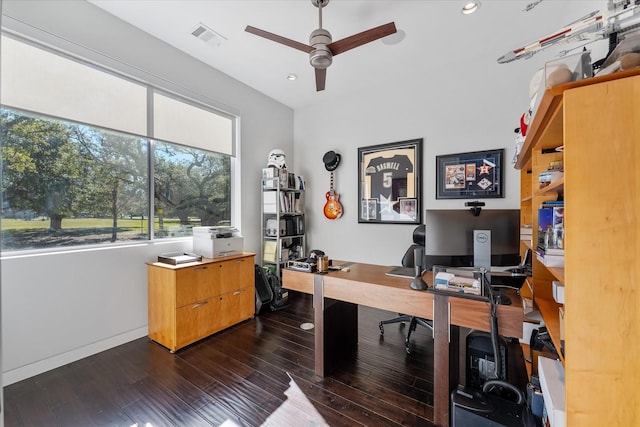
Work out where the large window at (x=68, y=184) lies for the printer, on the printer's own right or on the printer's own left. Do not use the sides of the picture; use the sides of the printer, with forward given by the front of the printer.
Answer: on the printer's own right

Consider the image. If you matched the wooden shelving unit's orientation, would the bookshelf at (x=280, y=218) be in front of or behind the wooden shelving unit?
in front

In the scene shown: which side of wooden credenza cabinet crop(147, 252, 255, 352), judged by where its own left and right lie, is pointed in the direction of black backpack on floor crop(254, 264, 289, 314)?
left

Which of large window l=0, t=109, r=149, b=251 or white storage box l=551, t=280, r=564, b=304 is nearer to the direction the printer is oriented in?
the white storage box

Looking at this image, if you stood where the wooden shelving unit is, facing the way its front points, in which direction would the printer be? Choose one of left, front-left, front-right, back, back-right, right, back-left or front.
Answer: front

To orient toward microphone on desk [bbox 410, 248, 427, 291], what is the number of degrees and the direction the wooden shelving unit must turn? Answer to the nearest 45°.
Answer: approximately 45° to its right

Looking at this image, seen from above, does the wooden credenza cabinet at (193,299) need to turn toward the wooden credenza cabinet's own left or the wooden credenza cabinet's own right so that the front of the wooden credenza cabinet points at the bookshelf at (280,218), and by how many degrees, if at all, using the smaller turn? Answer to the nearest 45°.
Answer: approximately 90° to the wooden credenza cabinet's own left

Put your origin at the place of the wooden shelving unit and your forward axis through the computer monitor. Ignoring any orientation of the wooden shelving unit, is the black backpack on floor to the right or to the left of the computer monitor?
left

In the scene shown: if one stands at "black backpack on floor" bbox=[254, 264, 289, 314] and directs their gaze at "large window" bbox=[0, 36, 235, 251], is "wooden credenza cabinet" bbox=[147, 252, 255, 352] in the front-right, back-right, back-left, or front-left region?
front-left

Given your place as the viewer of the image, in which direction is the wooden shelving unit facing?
facing to the left of the viewer

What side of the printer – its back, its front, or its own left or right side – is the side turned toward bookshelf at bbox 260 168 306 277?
left

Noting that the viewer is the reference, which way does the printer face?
facing the viewer and to the right of the viewer
